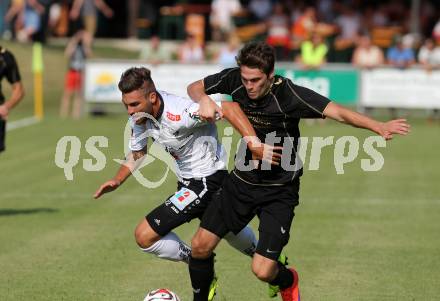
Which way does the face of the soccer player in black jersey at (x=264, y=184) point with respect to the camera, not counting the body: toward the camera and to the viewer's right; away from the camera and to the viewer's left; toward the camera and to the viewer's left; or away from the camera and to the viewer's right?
toward the camera and to the viewer's left

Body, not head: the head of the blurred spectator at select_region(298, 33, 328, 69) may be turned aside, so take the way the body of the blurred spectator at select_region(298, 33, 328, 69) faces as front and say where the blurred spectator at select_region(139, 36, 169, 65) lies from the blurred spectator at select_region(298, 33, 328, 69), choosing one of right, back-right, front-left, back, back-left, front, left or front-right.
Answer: right

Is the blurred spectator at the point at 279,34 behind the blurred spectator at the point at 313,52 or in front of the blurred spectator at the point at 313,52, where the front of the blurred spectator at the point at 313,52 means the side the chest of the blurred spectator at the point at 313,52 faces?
behind

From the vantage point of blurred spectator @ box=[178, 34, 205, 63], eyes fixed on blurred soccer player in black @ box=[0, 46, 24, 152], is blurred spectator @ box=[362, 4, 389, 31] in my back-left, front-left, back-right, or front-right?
back-left

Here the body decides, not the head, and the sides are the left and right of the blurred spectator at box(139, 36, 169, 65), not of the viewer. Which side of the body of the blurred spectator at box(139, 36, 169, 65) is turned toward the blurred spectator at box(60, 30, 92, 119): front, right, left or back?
right

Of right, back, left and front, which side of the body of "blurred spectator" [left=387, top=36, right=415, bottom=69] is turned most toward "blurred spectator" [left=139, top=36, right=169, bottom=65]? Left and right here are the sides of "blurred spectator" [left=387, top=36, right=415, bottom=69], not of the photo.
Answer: right

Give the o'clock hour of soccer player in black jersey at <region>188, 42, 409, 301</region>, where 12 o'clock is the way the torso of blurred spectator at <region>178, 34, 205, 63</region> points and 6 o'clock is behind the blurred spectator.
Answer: The soccer player in black jersey is roughly at 12 o'clock from the blurred spectator.

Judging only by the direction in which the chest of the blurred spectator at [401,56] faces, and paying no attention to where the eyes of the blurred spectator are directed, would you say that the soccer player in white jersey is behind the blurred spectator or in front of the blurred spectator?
in front
